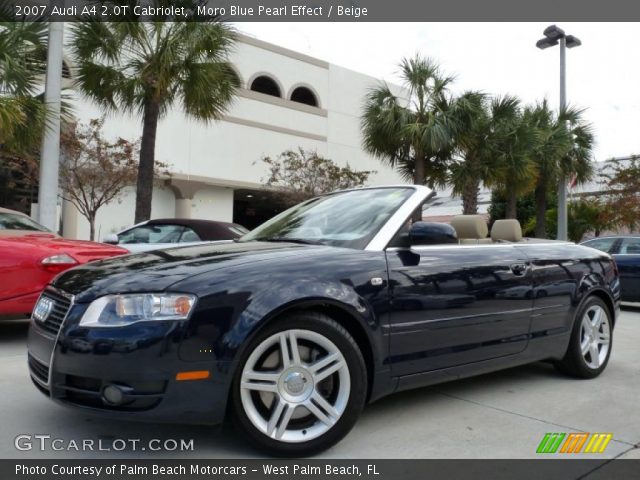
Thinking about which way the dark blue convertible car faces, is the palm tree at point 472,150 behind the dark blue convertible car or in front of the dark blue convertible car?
behind

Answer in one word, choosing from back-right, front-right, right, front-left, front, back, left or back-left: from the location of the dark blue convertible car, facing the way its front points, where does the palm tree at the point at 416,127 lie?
back-right

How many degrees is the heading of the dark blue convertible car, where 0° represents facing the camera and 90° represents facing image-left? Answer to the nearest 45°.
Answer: approximately 45°

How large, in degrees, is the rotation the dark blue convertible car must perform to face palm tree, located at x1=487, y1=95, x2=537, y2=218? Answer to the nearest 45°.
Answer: approximately 135° to its right

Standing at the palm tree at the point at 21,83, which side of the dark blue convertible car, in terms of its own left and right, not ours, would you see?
right

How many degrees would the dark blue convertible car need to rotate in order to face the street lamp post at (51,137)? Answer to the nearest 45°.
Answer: approximately 90° to its right
